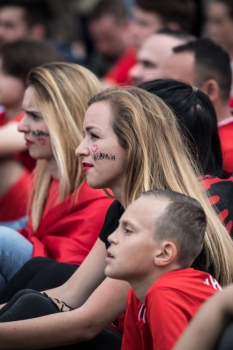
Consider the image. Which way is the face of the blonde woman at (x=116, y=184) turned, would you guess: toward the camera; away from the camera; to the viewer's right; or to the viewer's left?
to the viewer's left

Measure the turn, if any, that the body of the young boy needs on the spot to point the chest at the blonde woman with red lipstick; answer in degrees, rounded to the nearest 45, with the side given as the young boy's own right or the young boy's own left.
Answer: approximately 90° to the young boy's own right

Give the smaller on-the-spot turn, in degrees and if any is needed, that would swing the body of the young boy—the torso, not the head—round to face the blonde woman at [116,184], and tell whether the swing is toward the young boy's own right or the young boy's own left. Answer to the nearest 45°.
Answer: approximately 90° to the young boy's own right

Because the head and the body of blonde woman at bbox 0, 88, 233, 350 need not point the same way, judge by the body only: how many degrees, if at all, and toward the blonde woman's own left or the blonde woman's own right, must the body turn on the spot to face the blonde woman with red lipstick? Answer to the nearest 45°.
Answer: approximately 90° to the blonde woman's own right

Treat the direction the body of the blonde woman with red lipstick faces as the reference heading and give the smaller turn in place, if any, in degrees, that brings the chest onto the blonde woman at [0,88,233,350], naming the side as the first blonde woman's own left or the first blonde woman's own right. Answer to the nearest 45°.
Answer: approximately 90° to the first blonde woman's own left

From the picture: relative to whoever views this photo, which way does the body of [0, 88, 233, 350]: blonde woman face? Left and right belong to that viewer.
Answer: facing to the left of the viewer

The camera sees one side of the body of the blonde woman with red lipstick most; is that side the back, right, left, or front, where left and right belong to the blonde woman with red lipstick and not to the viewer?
left

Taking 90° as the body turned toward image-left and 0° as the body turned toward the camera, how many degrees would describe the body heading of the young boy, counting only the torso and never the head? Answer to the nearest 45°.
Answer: approximately 90°

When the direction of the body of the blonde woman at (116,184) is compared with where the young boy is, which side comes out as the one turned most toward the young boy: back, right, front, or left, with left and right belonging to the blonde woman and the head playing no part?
left

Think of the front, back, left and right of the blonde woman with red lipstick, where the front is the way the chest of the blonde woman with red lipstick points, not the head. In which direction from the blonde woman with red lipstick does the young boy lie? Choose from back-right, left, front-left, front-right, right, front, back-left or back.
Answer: left

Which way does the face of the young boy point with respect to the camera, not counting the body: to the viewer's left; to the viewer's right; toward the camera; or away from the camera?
to the viewer's left

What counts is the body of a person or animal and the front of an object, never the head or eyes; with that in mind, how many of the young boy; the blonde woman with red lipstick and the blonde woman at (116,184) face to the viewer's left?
3
